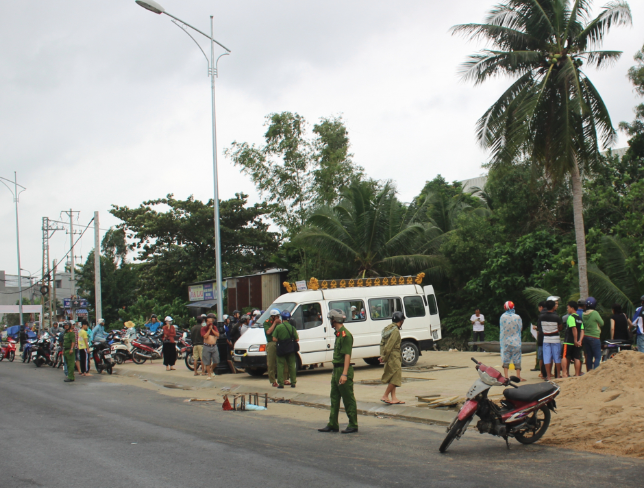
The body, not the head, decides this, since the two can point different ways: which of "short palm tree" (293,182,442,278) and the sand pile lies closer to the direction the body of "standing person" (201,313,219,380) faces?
the sand pile

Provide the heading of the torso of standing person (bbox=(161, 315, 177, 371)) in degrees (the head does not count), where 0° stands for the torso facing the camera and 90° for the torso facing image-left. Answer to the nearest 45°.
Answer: approximately 0°

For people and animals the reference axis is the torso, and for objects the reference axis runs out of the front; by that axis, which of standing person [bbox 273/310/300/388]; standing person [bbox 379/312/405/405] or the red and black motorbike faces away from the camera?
standing person [bbox 273/310/300/388]

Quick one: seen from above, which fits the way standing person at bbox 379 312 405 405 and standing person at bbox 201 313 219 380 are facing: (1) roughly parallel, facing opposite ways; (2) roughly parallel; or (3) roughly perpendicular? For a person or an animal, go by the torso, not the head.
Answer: roughly perpendicular

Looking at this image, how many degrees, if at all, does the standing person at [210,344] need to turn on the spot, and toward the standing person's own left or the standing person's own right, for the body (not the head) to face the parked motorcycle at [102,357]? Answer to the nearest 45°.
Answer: approximately 135° to the standing person's own right

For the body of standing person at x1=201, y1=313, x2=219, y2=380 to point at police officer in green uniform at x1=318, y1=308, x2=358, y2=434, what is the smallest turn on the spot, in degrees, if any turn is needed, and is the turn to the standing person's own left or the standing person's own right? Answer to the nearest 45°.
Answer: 0° — they already face them

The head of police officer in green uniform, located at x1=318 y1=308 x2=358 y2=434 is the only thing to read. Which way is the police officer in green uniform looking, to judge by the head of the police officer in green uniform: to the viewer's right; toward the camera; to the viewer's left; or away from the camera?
to the viewer's left
